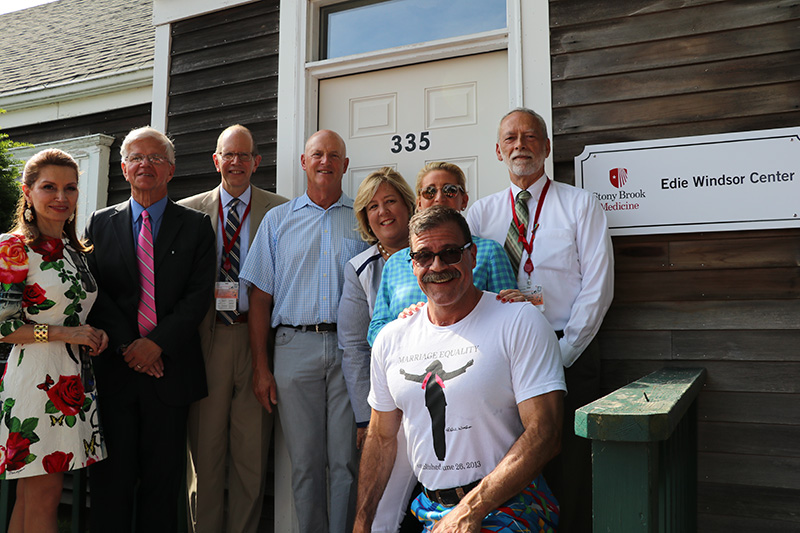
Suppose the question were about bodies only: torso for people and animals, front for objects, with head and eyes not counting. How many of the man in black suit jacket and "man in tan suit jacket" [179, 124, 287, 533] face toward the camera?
2

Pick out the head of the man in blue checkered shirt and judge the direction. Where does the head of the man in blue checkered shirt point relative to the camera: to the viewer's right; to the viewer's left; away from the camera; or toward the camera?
toward the camera

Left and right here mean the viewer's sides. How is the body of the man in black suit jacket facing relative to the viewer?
facing the viewer

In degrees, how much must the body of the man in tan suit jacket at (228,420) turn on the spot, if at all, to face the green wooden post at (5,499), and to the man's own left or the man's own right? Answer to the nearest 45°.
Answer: approximately 135° to the man's own right

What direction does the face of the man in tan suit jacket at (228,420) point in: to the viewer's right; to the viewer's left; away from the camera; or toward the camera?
toward the camera

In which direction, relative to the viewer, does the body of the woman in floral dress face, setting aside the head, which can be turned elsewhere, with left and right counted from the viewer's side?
facing the viewer and to the right of the viewer

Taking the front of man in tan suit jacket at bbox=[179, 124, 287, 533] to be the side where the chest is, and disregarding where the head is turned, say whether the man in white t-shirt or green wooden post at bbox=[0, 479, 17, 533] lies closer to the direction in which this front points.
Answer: the man in white t-shirt

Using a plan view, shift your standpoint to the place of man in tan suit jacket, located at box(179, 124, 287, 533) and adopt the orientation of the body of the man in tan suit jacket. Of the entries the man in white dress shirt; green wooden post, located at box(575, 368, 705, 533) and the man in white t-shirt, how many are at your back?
0

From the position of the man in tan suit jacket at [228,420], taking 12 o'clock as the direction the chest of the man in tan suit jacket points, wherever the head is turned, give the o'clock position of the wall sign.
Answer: The wall sign is roughly at 10 o'clock from the man in tan suit jacket.

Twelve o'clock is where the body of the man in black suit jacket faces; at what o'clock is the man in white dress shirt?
The man in white dress shirt is roughly at 10 o'clock from the man in black suit jacket.

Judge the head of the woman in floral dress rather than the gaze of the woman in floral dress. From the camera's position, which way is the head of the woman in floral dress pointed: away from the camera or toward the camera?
toward the camera
